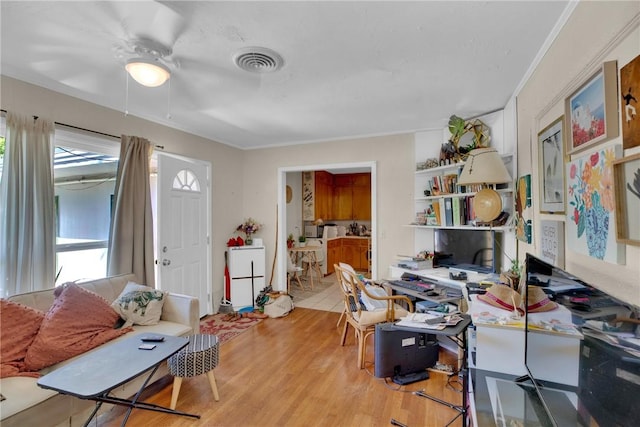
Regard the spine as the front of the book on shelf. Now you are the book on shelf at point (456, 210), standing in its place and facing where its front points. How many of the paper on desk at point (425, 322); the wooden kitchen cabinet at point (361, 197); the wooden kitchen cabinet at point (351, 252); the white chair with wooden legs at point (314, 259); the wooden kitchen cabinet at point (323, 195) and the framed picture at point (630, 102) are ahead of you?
2

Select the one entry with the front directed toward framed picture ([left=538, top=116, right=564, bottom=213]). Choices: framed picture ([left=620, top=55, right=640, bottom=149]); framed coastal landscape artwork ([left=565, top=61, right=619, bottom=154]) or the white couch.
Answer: the white couch

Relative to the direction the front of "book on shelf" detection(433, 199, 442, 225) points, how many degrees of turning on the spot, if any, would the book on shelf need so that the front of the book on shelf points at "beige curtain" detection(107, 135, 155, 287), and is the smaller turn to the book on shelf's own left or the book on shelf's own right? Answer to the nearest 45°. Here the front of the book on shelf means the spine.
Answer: approximately 45° to the book on shelf's own right

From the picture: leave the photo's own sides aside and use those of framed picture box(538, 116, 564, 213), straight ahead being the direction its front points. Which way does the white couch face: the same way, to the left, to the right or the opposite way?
the opposite way

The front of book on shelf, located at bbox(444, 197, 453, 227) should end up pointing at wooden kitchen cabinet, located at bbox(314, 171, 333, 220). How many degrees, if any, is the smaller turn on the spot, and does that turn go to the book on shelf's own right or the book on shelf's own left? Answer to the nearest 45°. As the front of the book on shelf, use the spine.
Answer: approximately 135° to the book on shelf's own right

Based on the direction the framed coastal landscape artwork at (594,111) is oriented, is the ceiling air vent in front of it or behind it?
in front

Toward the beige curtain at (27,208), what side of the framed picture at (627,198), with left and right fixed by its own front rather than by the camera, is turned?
front

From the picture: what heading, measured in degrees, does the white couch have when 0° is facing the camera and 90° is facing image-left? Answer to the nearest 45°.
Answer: approximately 315°

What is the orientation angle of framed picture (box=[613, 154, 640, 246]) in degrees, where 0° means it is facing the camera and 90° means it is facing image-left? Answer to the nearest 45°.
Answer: approximately 45°

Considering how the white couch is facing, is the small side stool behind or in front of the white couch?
in front

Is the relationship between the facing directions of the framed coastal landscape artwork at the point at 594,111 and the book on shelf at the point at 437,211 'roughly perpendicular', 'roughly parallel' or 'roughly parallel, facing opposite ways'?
roughly perpendicular

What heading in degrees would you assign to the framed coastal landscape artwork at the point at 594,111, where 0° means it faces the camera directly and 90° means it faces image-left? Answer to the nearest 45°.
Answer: approximately 45°

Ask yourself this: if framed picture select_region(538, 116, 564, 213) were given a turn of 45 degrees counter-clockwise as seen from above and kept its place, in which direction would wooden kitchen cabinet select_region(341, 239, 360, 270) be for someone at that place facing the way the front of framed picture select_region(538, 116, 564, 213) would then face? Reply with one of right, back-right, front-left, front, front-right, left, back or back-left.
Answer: back-right

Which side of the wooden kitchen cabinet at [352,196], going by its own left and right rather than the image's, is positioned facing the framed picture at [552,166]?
front
